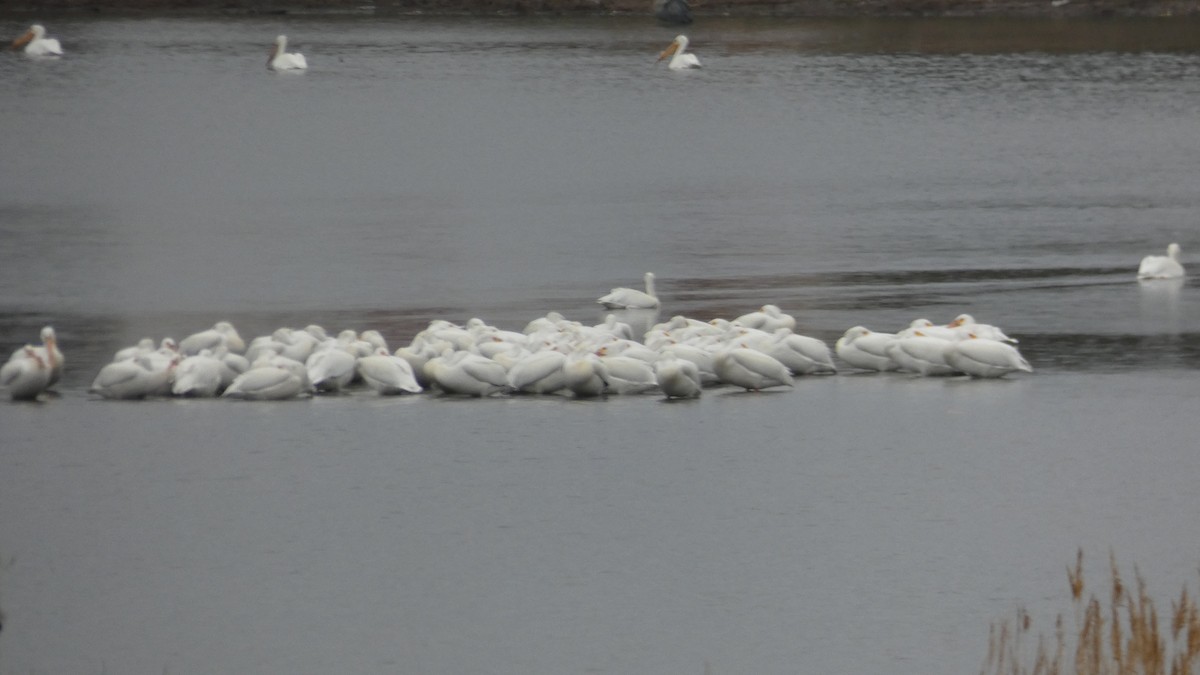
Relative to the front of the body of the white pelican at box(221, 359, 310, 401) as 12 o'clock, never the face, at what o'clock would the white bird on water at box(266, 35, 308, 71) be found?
The white bird on water is roughly at 9 o'clock from the white pelican.

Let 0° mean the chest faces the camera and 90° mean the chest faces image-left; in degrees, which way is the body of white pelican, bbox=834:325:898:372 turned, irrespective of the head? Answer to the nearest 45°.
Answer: approximately 90°

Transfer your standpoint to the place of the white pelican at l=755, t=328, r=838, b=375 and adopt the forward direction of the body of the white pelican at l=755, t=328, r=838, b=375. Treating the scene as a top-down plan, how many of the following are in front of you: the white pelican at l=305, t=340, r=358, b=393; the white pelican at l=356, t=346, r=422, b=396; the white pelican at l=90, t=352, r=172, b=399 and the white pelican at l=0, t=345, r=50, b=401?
4

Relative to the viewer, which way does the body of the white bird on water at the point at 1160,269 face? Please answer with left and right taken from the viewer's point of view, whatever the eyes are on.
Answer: facing to the right of the viewer

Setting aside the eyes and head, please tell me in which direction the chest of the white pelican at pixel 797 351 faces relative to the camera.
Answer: to the viewer's left

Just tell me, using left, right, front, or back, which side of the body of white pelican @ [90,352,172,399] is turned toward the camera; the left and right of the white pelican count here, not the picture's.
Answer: right

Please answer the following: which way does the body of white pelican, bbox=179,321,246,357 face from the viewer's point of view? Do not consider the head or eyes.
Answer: to the viewer's right

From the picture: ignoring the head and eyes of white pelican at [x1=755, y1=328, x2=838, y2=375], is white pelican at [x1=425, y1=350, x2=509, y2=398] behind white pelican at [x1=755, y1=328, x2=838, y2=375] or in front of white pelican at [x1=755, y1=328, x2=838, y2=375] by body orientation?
in front

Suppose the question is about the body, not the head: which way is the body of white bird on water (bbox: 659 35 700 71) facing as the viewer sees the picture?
to the viewer's left

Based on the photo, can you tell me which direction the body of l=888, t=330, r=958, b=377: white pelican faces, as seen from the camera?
to the viewer's left

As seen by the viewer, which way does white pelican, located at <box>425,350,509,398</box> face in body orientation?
to the viewer's left

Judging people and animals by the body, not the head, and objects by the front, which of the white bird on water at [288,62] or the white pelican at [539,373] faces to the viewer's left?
the white bird on water
